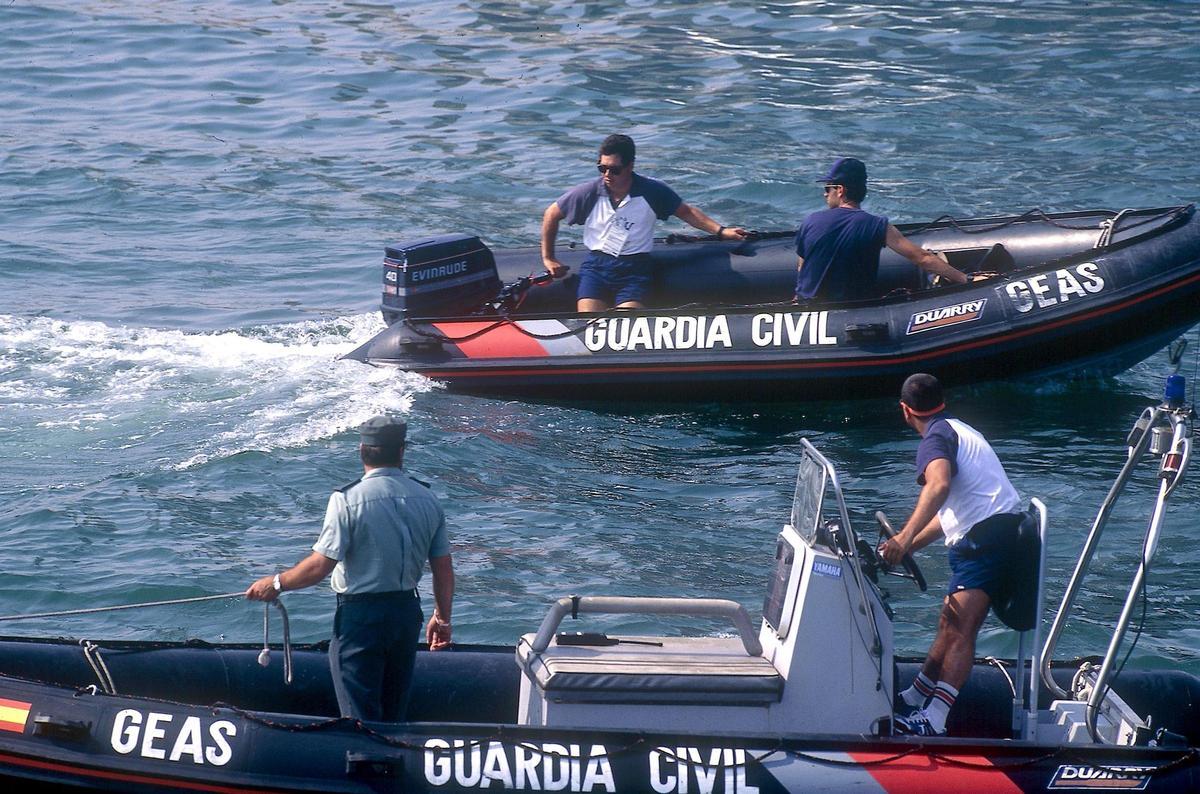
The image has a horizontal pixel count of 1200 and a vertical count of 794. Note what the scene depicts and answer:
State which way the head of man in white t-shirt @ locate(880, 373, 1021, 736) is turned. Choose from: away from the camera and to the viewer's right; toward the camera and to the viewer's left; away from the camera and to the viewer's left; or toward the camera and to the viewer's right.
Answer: away from the camera and to the viewer's left

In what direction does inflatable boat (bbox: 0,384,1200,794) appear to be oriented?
to the viewer's left

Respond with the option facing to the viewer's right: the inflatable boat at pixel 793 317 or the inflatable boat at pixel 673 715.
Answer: the inflatable boat at pixel 793 317

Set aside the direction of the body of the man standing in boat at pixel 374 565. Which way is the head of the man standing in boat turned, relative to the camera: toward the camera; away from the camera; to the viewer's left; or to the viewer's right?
away from the camera

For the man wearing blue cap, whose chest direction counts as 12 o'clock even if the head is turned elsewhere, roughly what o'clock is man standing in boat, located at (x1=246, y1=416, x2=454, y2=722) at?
The man standing in boat is roughly at 8 o'clock from the man wearing blue cap.

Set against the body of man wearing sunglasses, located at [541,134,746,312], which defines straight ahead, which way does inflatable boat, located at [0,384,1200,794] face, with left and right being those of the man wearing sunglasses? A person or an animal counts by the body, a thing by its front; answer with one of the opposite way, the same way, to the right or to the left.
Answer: to the right

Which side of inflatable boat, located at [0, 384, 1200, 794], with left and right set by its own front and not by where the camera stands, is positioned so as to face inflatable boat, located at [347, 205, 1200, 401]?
right

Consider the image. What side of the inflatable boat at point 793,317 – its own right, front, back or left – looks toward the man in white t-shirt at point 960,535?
right

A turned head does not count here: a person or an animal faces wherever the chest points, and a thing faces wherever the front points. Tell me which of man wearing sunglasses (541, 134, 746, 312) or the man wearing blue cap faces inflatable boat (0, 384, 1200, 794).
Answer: the man wearing sunglasses

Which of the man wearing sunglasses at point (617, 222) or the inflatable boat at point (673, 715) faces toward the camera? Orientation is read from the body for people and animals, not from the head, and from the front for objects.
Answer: the man wearing sunglasses

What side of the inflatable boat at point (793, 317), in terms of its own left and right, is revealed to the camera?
right

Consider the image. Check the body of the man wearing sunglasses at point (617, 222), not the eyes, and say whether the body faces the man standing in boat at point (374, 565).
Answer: yes

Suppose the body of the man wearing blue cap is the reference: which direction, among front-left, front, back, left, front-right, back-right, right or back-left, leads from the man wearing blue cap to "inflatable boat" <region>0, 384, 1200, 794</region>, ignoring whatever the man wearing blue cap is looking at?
back-left

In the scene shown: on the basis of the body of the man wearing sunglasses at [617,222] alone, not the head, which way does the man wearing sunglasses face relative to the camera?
toward the camera

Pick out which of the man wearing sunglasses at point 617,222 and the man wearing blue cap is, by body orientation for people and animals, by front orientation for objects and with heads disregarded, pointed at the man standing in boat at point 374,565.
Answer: the man wearing sunglasses

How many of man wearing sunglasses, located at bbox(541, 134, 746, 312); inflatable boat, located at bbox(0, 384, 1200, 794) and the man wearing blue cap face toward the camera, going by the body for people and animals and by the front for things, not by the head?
1
